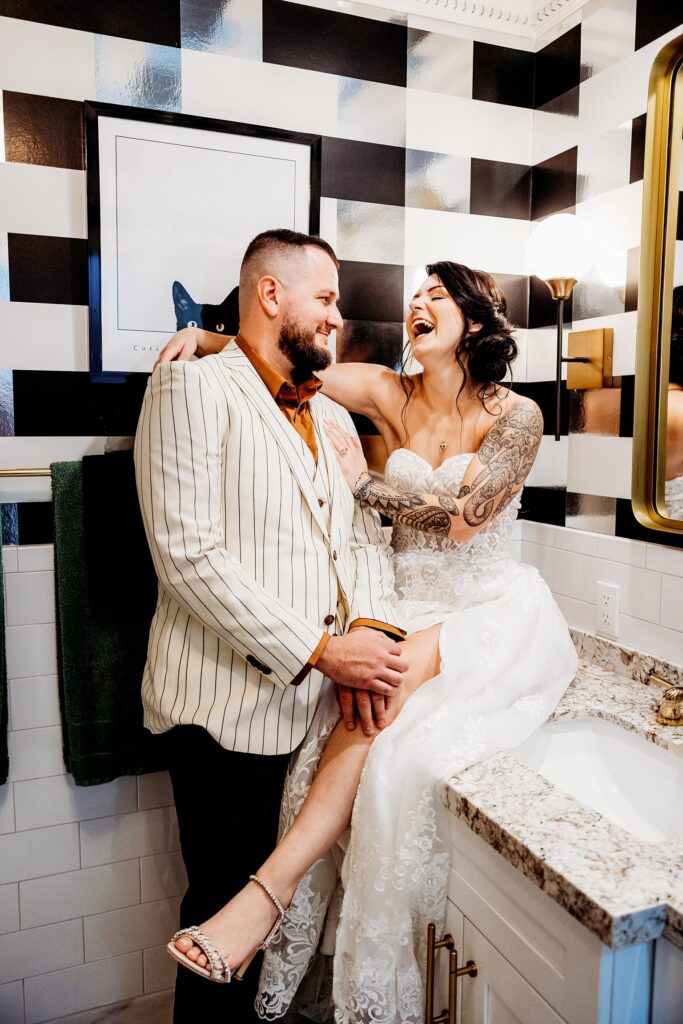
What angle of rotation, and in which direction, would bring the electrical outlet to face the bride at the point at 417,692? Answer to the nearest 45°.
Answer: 0° — it already faces them

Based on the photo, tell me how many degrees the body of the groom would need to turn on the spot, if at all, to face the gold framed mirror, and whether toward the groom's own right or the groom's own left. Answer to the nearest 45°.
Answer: approximately 45° to the groom's own left

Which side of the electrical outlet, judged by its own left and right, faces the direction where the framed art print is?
front

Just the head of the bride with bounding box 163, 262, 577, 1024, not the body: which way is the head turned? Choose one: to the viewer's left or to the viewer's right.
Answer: to the viewer's left

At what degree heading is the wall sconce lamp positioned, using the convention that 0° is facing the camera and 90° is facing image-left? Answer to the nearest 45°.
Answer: approximately 45°

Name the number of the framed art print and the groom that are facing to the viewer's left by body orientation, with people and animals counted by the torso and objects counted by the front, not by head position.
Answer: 0

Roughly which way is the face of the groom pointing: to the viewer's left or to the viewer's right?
to the viewer's right
